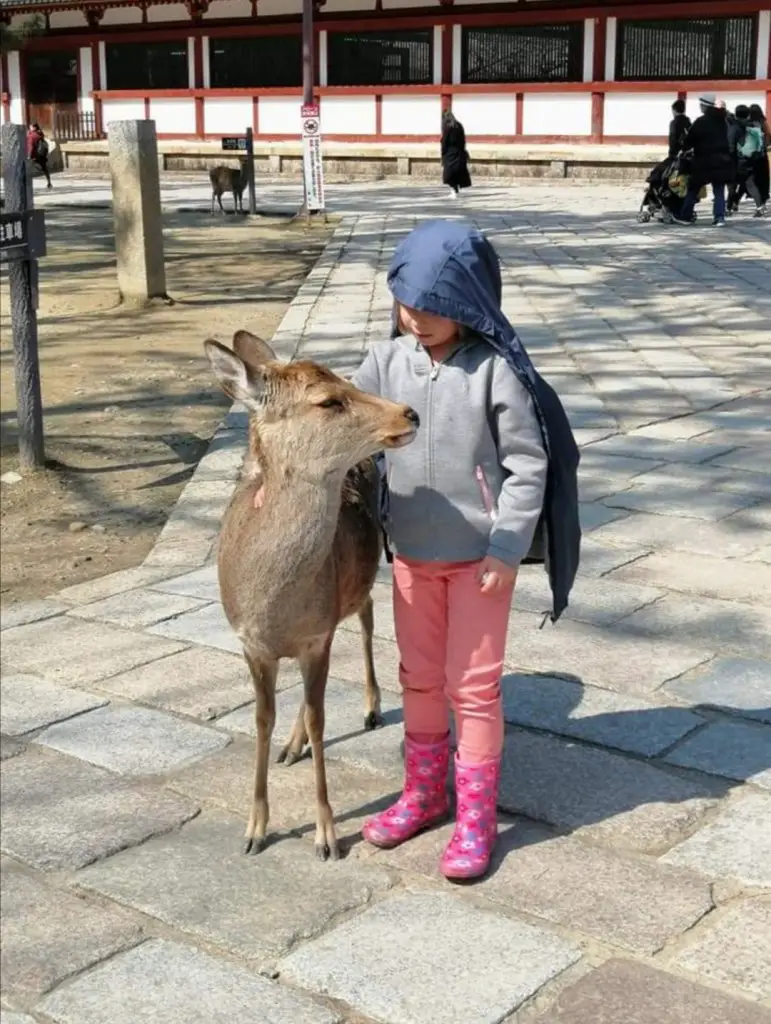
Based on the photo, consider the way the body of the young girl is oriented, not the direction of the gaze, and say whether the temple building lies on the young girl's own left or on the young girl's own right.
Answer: on the young girl's own right

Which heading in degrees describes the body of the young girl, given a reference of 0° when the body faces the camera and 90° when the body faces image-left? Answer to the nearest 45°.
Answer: approximately 45°

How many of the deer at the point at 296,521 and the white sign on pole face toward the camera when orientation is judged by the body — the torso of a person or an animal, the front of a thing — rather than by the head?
2

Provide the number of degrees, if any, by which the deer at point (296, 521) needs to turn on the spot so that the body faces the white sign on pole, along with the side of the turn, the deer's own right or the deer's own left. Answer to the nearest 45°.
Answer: approximately 180°

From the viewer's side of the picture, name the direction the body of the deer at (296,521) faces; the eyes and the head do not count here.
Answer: toward the camera

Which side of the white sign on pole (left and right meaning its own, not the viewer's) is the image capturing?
front

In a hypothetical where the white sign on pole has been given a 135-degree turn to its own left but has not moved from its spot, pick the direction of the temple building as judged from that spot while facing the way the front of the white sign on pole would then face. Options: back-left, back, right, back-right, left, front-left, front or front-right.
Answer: front-left

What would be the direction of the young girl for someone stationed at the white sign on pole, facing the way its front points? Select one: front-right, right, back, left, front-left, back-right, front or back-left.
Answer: front

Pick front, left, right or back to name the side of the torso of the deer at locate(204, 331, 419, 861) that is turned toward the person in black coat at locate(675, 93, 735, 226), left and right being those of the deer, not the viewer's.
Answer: back

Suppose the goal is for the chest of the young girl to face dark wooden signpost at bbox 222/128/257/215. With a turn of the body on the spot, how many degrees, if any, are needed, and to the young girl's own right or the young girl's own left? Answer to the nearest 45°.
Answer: approximately 135° to the young girl's own right
